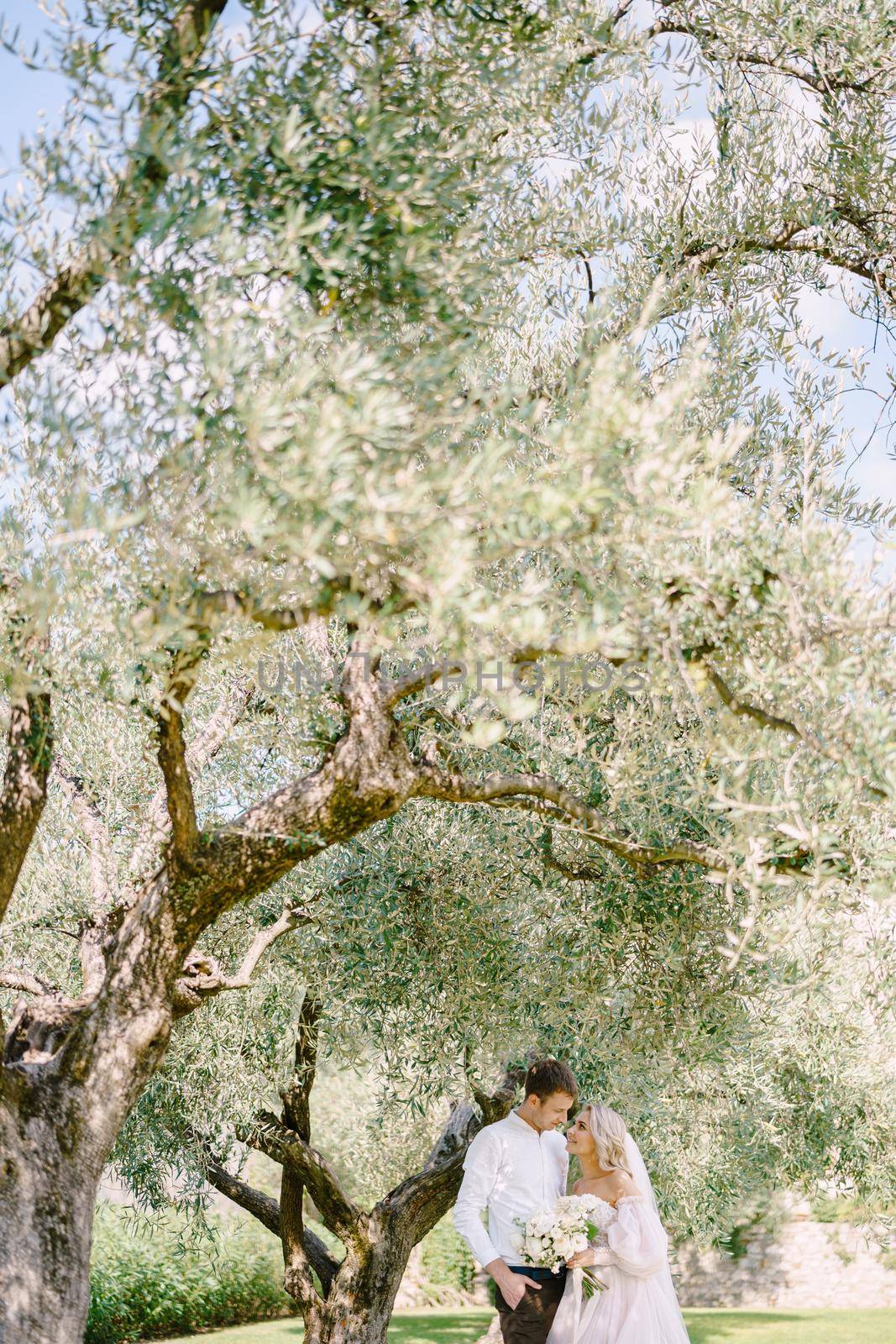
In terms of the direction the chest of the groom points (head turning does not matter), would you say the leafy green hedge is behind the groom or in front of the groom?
behind

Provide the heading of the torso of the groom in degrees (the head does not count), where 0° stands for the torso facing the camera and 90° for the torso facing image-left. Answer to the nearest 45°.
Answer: approximately 315°

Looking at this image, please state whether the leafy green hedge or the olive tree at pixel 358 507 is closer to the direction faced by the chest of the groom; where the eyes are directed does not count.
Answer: the olive tree
